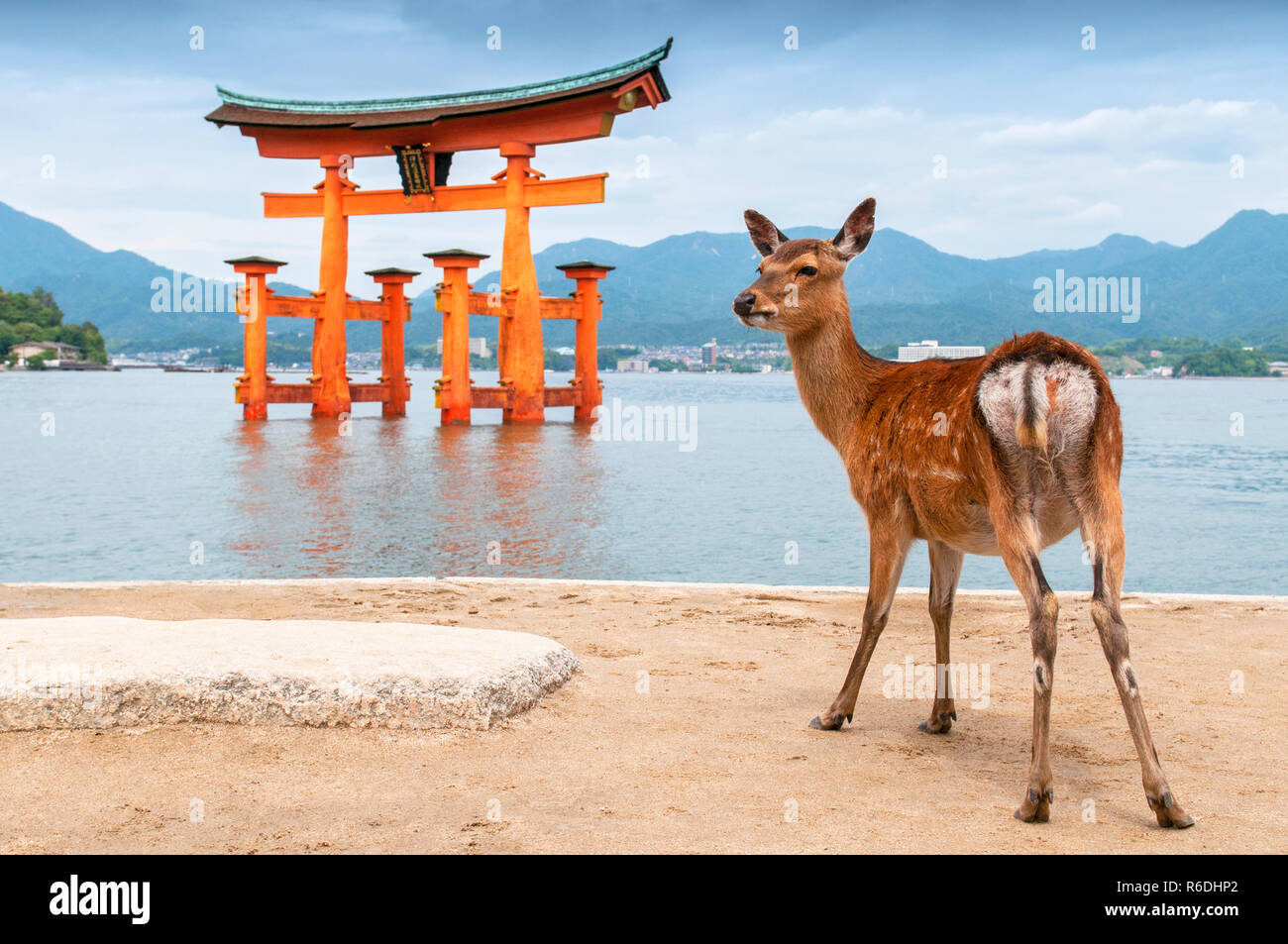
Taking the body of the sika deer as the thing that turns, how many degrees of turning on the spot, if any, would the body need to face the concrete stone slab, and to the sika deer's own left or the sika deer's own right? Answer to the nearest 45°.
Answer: approximately 45° to the sika deer's own left

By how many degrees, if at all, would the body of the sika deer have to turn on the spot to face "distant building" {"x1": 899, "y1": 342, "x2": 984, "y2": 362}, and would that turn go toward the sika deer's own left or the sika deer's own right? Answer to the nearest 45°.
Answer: approximately 45° to the sika deer's own right

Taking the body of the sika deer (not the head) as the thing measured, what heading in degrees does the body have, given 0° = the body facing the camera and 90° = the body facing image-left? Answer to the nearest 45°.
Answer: approximately 135°
